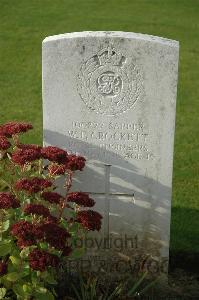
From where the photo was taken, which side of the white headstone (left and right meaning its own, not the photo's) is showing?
front
